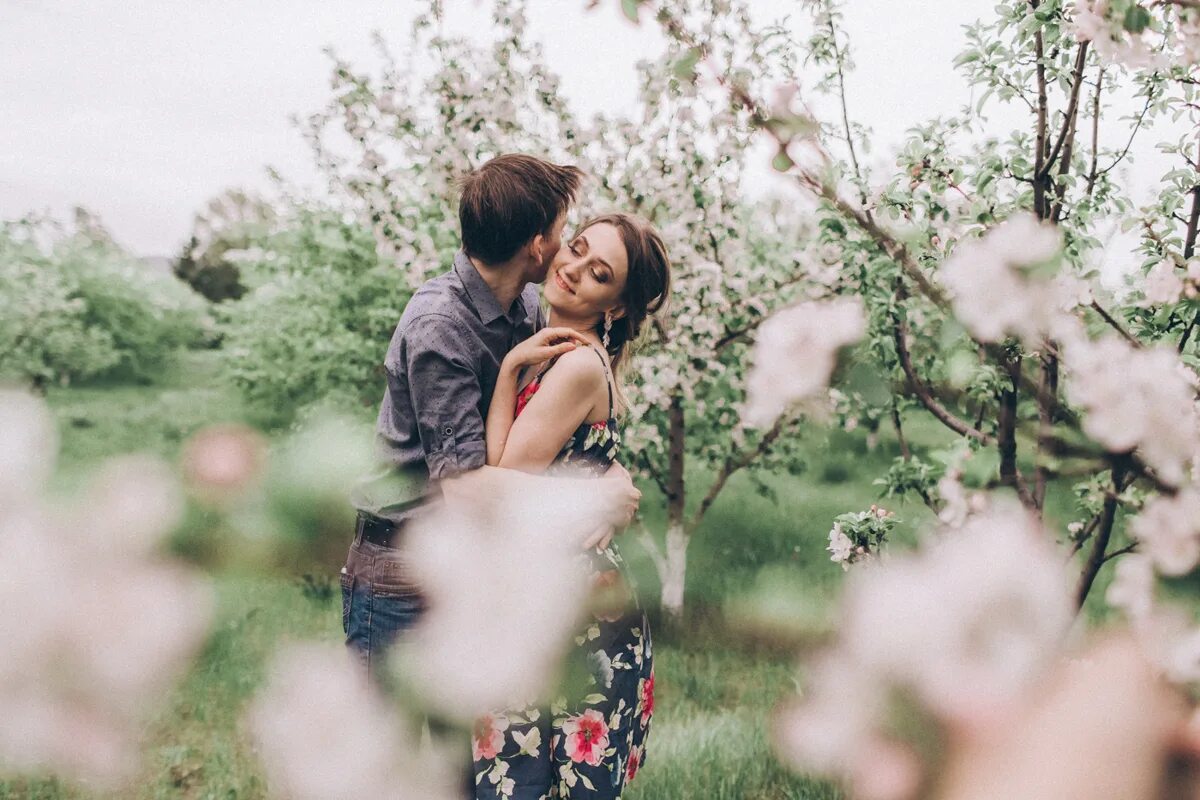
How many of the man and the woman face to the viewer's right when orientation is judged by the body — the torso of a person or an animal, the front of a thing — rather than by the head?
1

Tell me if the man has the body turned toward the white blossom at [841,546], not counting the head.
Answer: yes

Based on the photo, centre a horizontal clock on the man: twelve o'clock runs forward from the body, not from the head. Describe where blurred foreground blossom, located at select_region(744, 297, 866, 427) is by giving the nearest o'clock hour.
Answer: The blurred foreground blossom is roughly at 2 o'clock from the man.

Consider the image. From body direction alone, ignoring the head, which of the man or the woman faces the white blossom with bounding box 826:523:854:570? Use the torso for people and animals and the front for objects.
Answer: the man

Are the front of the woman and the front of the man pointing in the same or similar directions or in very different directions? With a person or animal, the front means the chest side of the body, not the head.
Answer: very different directions

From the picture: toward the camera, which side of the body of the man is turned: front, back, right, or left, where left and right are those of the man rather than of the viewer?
right

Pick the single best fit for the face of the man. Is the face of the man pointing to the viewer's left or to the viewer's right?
to the viewer's right

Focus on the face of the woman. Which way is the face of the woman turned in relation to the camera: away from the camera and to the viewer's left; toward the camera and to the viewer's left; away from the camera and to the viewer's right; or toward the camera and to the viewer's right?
toward the camera and to the viewer's left

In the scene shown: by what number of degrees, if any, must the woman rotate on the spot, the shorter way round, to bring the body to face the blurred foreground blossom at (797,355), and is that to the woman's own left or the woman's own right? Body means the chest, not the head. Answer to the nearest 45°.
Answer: approximately 90° to the woman's own left

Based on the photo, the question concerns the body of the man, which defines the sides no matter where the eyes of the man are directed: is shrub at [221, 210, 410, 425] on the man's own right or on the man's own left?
on the man's own left

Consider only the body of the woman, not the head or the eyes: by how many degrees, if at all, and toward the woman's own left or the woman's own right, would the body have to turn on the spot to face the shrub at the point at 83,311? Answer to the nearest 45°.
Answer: approximately 45° to the woman's own right
